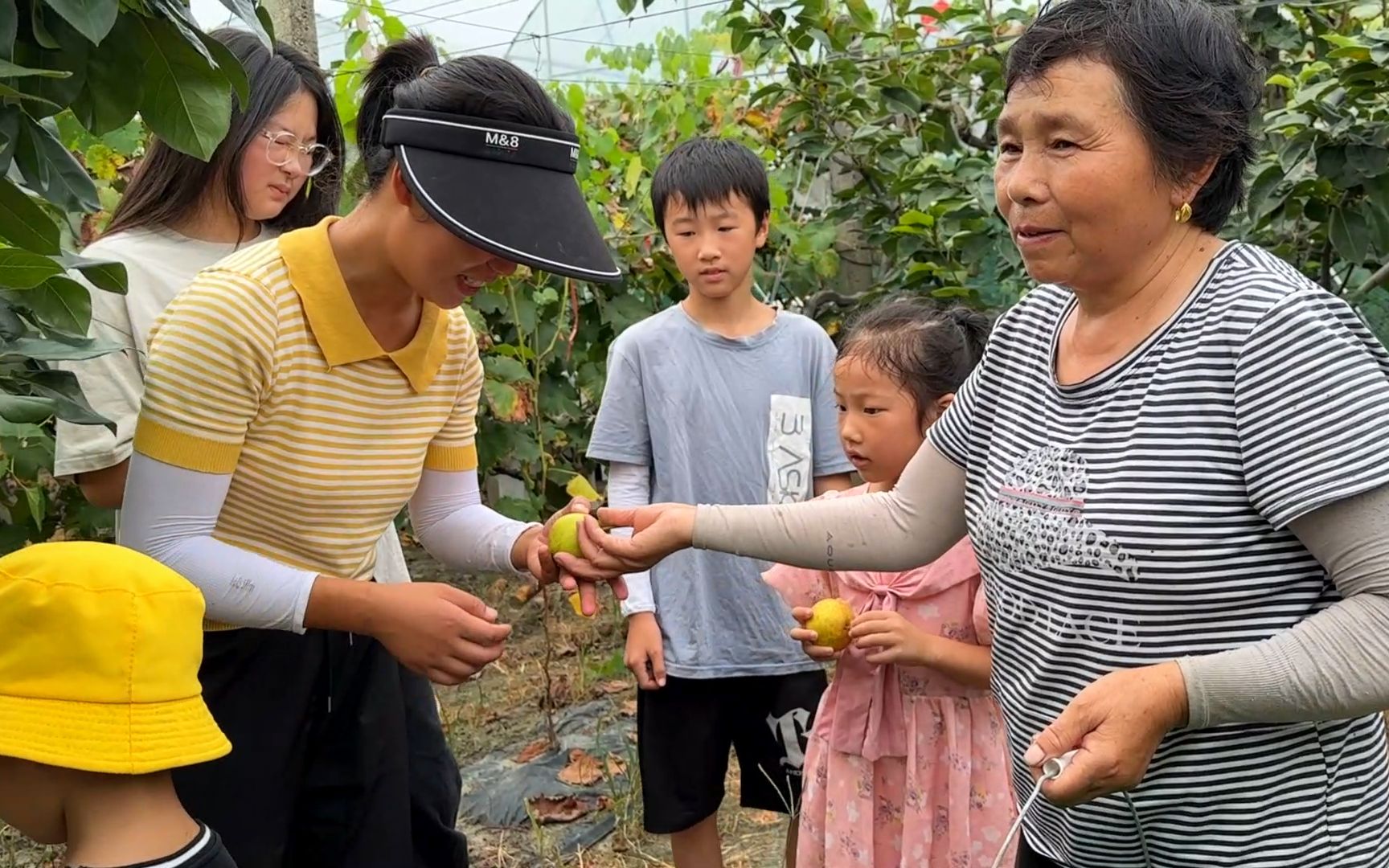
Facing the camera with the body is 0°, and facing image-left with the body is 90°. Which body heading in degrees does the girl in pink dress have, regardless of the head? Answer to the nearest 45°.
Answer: approximately 45°

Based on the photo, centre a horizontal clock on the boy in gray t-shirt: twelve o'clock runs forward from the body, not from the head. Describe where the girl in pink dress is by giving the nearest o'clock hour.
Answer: The girl in pink dress is roughly at 11 o'clock from the boy in gray t-shirt.

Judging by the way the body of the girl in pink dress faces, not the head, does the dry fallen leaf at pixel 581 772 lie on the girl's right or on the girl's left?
on the girl's right

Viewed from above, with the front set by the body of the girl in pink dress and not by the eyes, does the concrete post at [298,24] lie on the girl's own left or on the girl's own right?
on the girl's own right

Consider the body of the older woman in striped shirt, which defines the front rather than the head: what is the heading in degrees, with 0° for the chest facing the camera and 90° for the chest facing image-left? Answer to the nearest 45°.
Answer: approximately 45°

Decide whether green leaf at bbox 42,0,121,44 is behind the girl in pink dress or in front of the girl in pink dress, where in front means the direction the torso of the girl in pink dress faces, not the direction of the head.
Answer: in front

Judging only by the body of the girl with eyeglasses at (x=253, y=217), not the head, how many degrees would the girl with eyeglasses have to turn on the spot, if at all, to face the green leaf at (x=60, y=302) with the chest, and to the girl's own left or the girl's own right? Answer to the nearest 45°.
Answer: approximately 45° to the girl's own right

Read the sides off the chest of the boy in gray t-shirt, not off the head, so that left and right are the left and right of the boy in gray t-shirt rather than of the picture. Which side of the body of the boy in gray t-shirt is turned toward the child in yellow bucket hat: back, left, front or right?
front

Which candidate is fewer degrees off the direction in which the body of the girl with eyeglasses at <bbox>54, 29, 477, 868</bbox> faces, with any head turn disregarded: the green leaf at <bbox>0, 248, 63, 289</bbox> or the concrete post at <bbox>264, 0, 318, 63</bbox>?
the green leaf

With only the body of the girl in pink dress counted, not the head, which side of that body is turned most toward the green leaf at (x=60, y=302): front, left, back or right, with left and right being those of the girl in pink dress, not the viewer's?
front

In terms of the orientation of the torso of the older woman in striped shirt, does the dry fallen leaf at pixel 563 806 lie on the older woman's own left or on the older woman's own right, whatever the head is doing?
on the older woman's own right
